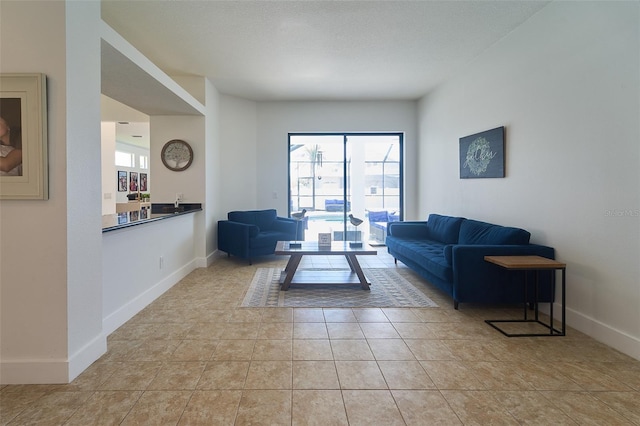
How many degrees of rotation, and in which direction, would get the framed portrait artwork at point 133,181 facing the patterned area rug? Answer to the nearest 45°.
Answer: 0° — it already faces it

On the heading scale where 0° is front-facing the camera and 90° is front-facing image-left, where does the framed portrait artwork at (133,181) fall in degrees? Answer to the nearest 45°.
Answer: approximately 0°

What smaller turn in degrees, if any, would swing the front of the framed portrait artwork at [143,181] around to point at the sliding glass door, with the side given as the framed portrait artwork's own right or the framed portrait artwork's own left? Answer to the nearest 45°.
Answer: approximately 45° to the framed portrait artwork's own left
